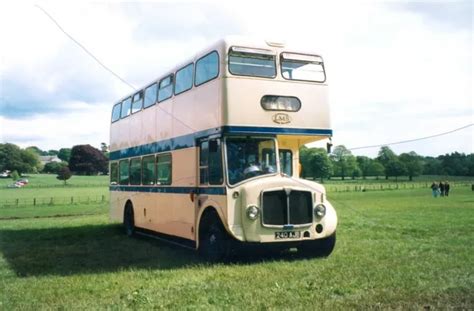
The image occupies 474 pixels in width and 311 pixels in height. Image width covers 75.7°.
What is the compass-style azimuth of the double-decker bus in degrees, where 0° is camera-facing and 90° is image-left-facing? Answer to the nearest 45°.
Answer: approximately 315°

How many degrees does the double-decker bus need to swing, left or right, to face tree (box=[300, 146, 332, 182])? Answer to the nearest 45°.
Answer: approximately 90° to its left

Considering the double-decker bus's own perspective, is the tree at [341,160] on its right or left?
on its left
